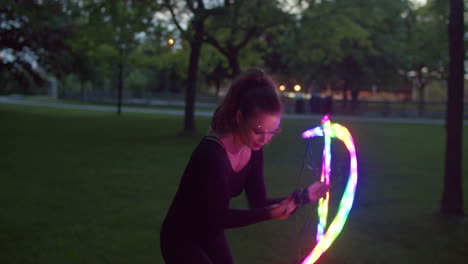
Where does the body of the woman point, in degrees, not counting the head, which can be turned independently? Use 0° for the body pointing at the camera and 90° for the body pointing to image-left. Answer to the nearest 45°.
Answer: approximately 315°

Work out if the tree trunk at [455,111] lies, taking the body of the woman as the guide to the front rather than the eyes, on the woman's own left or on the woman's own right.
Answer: on the woman's own left

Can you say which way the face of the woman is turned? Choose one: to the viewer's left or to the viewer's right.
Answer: to the viewer's right
